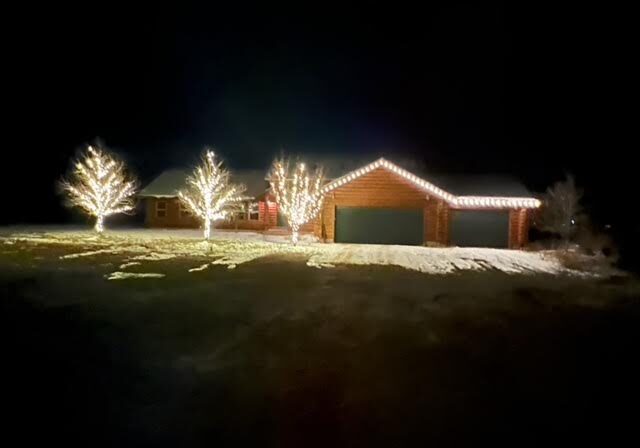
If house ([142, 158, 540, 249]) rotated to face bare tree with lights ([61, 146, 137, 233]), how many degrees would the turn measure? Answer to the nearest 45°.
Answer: approximately 90° to its right

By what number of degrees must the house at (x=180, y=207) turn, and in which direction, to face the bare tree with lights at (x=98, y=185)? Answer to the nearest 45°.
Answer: approximately 45° to its right

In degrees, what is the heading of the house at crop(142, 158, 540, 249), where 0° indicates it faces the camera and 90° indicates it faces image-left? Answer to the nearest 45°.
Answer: approximately 0°
